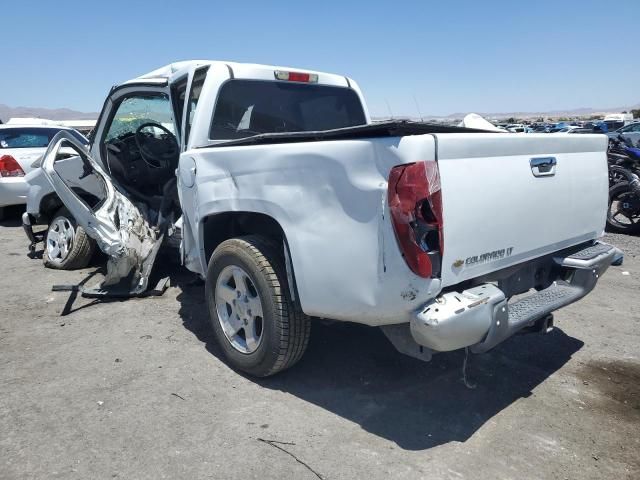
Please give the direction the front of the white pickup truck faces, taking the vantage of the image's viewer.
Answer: facing away from the viewer and to the left of the viewer

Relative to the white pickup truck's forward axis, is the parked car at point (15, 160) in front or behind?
in front
